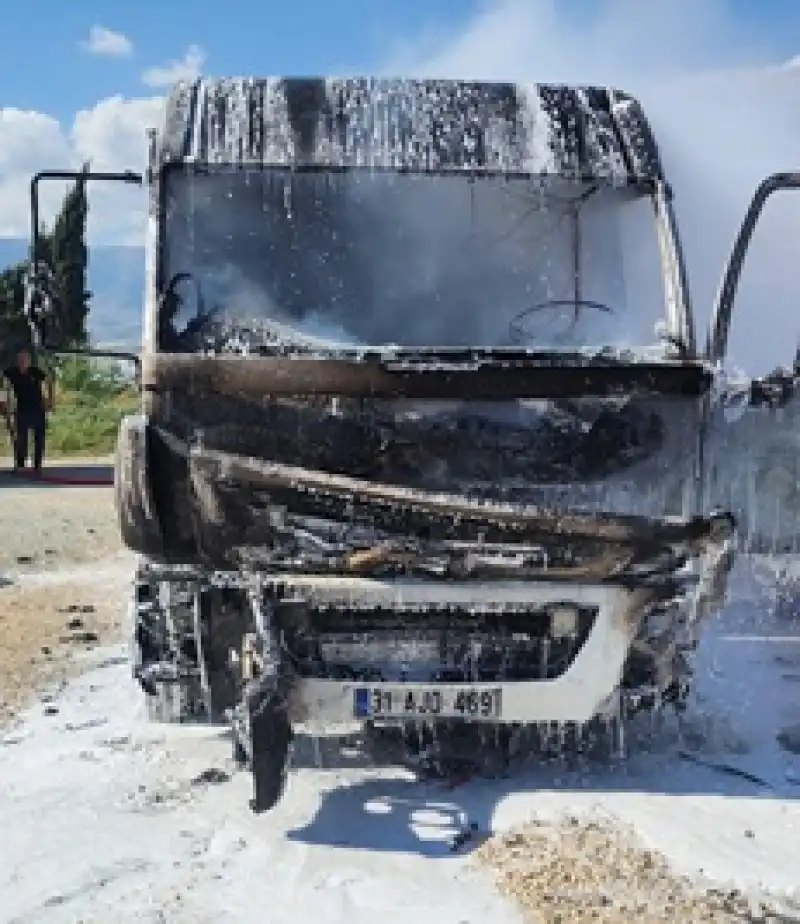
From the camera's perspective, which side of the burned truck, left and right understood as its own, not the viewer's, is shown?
front

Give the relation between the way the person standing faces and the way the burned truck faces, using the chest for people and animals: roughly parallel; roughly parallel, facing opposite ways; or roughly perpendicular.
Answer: roughly parallel

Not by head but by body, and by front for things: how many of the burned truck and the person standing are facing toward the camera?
2

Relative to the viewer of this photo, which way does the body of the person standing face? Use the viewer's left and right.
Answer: facing the viewer

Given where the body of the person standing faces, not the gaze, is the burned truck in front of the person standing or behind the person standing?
in front

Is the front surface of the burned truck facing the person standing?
no
